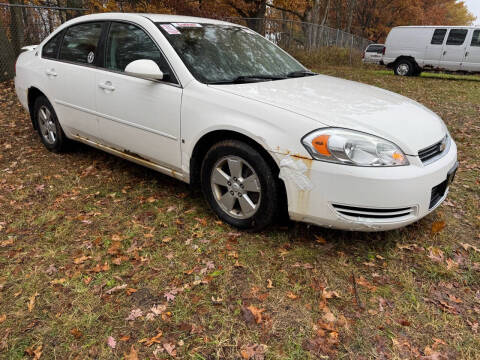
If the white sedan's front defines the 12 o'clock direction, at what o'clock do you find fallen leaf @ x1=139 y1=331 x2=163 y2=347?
The fallen leaf is roughly at 2 o'clock from the white sedan.

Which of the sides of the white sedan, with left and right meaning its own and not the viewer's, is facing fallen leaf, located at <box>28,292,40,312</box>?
right

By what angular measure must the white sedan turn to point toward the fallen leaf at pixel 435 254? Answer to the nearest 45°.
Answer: approximately 45° to its left

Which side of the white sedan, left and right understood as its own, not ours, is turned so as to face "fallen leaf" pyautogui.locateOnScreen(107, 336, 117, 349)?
right

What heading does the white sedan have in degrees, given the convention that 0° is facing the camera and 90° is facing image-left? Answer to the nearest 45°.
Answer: approximately 315°
